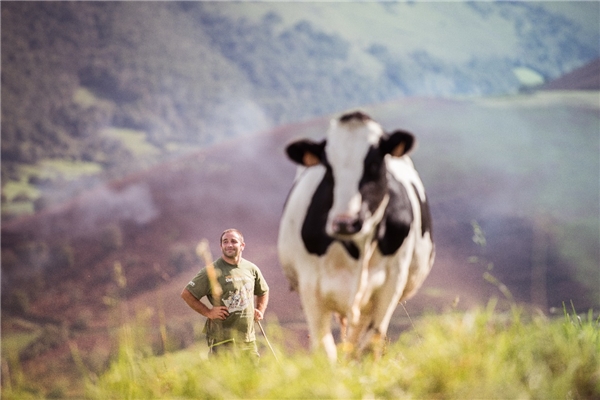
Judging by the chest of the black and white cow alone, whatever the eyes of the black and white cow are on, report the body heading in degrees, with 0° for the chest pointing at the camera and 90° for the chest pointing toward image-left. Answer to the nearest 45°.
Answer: approximately 0°

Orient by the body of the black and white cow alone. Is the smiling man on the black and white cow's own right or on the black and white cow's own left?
on the black and white cow's own right
